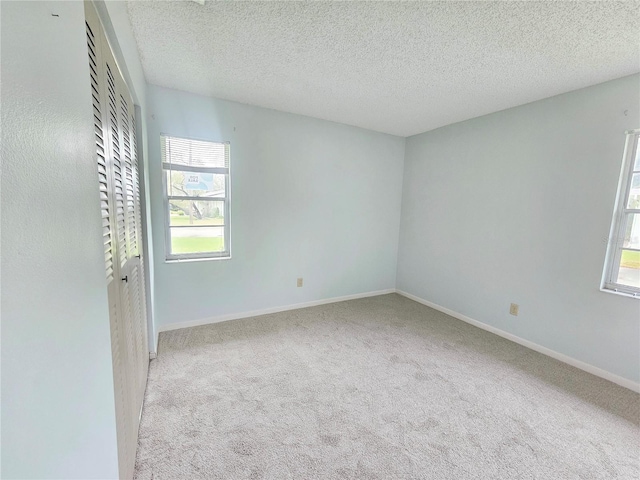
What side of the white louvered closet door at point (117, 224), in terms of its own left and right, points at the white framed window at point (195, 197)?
left

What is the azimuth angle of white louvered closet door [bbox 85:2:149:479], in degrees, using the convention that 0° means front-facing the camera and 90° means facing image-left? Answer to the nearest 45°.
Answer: approximately 270°
